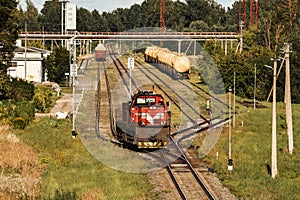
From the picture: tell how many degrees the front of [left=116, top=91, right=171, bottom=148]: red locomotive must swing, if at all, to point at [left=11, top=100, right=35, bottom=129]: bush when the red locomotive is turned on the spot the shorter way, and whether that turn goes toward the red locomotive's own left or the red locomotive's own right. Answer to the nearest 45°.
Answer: approximately 135° to the red locomotive's own right

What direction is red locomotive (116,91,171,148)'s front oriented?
toward the camera
